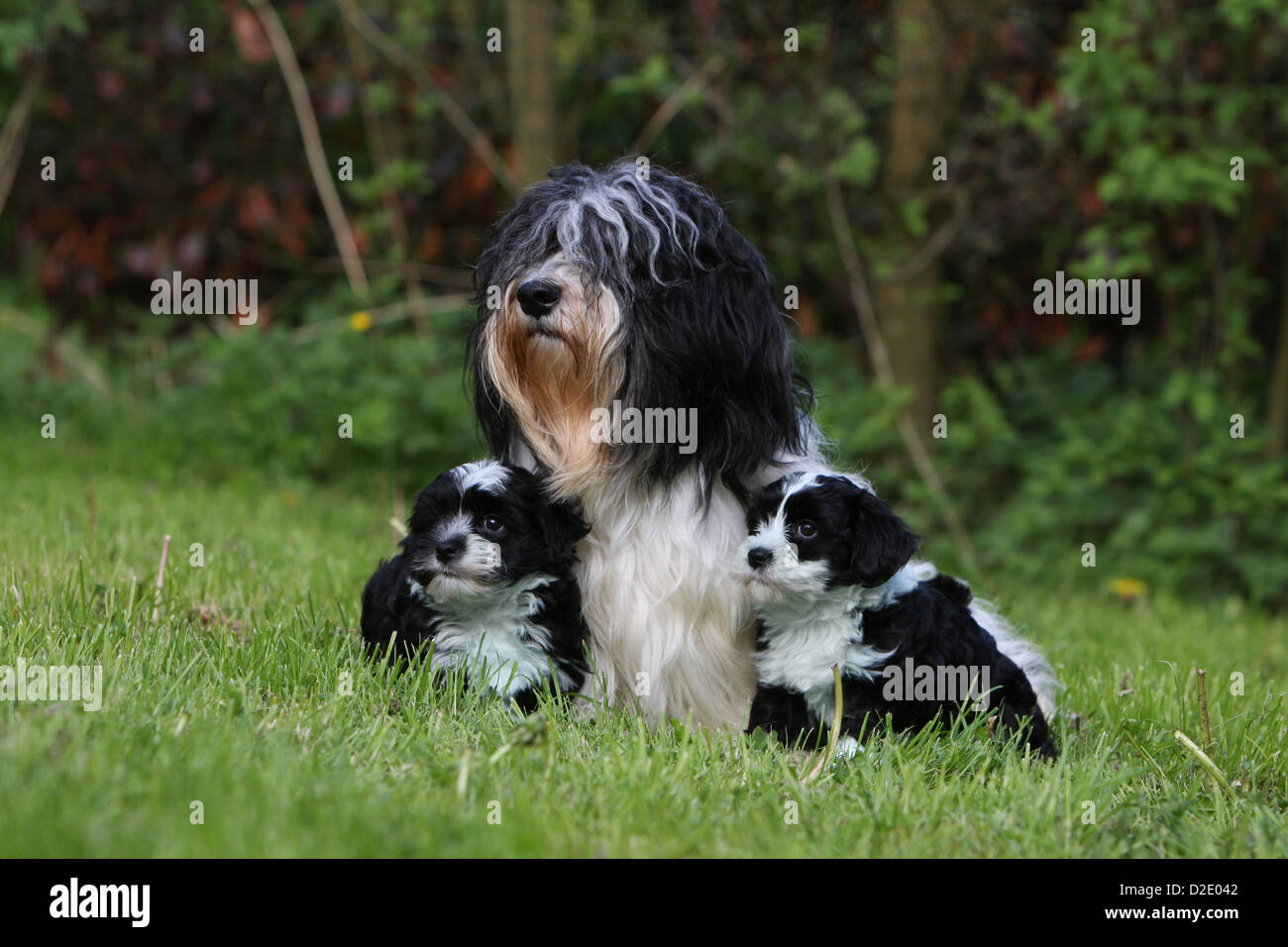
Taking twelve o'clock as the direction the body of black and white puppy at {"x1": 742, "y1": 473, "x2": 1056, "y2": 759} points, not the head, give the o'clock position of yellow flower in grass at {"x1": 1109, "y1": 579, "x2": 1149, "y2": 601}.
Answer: The yellow flower in grass is roughly at 5 o'clock from the black and white puppy.

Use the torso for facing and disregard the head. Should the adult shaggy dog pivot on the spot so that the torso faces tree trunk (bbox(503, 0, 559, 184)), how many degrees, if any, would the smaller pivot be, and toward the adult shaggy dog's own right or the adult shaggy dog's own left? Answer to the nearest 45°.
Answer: approximately 135° to the adult shaggy dog's own right

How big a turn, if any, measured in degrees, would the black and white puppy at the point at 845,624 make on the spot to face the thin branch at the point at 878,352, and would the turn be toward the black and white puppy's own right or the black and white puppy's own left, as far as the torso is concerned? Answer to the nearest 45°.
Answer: approximately 135° to the black and white puppy's own right

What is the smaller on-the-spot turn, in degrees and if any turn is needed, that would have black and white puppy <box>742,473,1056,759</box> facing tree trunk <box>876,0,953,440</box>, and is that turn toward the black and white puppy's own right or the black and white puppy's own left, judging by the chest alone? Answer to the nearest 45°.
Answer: approximately 135° to the black and white puppy's own right

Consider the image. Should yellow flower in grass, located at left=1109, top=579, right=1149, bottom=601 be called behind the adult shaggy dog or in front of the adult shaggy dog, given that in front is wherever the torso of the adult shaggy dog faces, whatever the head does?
behind

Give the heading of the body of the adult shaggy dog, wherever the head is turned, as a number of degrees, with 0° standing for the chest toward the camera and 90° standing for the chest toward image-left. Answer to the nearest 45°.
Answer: approximately 45°

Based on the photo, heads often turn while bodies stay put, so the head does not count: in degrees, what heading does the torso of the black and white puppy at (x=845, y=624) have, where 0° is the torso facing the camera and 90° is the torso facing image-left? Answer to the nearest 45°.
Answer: approximately 45°
